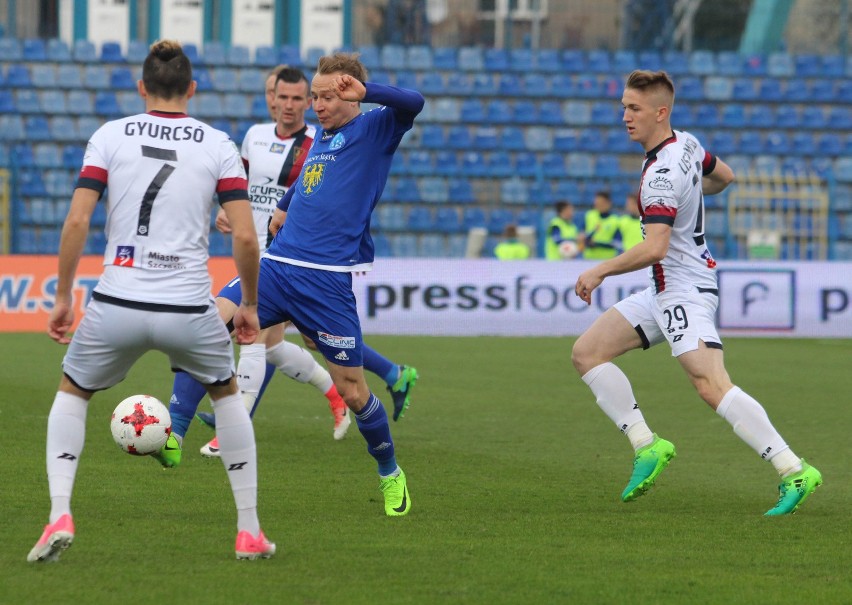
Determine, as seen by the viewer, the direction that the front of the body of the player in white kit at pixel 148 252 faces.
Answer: away from the camera

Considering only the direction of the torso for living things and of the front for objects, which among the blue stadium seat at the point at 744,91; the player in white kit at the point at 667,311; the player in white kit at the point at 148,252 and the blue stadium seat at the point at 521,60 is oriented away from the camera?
the player in white kit at the point at 148,252

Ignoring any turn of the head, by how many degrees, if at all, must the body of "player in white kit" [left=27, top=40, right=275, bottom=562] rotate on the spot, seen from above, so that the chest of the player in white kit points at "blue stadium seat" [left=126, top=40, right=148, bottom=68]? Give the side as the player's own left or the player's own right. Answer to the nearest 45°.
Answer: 0° — they already face it

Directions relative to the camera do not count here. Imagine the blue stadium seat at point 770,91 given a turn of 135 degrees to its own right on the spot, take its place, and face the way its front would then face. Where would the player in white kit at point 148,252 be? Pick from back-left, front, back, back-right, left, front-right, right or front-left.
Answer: back-left

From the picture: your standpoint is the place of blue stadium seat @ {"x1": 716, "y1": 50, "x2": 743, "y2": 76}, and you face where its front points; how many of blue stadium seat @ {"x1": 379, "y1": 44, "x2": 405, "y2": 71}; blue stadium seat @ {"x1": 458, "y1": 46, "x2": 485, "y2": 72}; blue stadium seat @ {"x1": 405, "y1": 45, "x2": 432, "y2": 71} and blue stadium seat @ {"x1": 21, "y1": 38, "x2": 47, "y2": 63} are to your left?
0

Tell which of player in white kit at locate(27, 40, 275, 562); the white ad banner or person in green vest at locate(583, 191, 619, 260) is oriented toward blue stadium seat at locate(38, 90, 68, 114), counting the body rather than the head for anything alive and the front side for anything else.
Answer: the player in white kit

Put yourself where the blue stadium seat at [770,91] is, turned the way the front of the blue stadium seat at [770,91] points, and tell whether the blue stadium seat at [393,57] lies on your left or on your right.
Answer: on your right

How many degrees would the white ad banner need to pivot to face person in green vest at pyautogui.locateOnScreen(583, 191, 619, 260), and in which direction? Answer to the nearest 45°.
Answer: approximately 180°

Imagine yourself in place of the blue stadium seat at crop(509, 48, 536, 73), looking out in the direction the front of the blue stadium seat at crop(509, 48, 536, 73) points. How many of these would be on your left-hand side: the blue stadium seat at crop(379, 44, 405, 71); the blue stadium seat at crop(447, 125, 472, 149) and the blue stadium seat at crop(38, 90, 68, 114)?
0

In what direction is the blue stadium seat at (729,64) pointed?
toward the camera

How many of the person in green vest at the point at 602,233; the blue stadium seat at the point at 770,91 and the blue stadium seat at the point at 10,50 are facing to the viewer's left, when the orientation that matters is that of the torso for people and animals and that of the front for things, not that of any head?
0

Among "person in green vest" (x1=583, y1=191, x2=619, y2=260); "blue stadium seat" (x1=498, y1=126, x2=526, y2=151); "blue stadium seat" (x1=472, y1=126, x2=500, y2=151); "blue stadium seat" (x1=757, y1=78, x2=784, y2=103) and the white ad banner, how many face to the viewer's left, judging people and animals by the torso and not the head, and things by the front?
0

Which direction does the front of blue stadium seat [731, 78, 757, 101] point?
toward the camera

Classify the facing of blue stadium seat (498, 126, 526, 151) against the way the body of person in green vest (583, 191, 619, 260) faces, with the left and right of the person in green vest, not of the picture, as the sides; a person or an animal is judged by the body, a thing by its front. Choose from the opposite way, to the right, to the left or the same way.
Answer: the same way

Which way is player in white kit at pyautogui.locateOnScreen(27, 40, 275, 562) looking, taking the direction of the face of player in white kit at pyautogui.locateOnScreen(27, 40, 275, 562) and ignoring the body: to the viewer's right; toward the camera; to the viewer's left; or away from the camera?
away from the camera

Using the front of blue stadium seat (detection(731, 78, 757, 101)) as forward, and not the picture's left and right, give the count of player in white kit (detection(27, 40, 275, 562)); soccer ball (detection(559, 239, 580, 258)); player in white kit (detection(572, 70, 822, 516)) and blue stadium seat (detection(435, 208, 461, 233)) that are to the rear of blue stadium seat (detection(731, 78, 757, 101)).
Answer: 0

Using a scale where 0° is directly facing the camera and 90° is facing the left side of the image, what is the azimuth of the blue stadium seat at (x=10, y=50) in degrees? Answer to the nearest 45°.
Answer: approximately 0°

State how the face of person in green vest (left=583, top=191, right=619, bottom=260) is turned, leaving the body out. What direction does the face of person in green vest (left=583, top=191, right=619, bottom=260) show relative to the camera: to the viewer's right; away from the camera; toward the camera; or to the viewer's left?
toward the camera

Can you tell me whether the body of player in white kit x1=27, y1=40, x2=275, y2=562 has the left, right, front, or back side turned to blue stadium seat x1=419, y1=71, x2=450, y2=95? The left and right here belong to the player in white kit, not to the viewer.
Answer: front

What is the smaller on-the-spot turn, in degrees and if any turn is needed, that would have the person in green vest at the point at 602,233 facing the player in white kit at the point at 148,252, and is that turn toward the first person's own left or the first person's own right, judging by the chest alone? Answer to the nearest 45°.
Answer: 0° — they already face them

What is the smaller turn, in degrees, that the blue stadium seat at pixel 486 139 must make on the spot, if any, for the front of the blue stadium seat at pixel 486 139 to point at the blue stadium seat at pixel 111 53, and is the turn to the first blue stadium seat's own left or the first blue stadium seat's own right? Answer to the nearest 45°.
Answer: approximately 90° to the first blue stadium seat's own right
